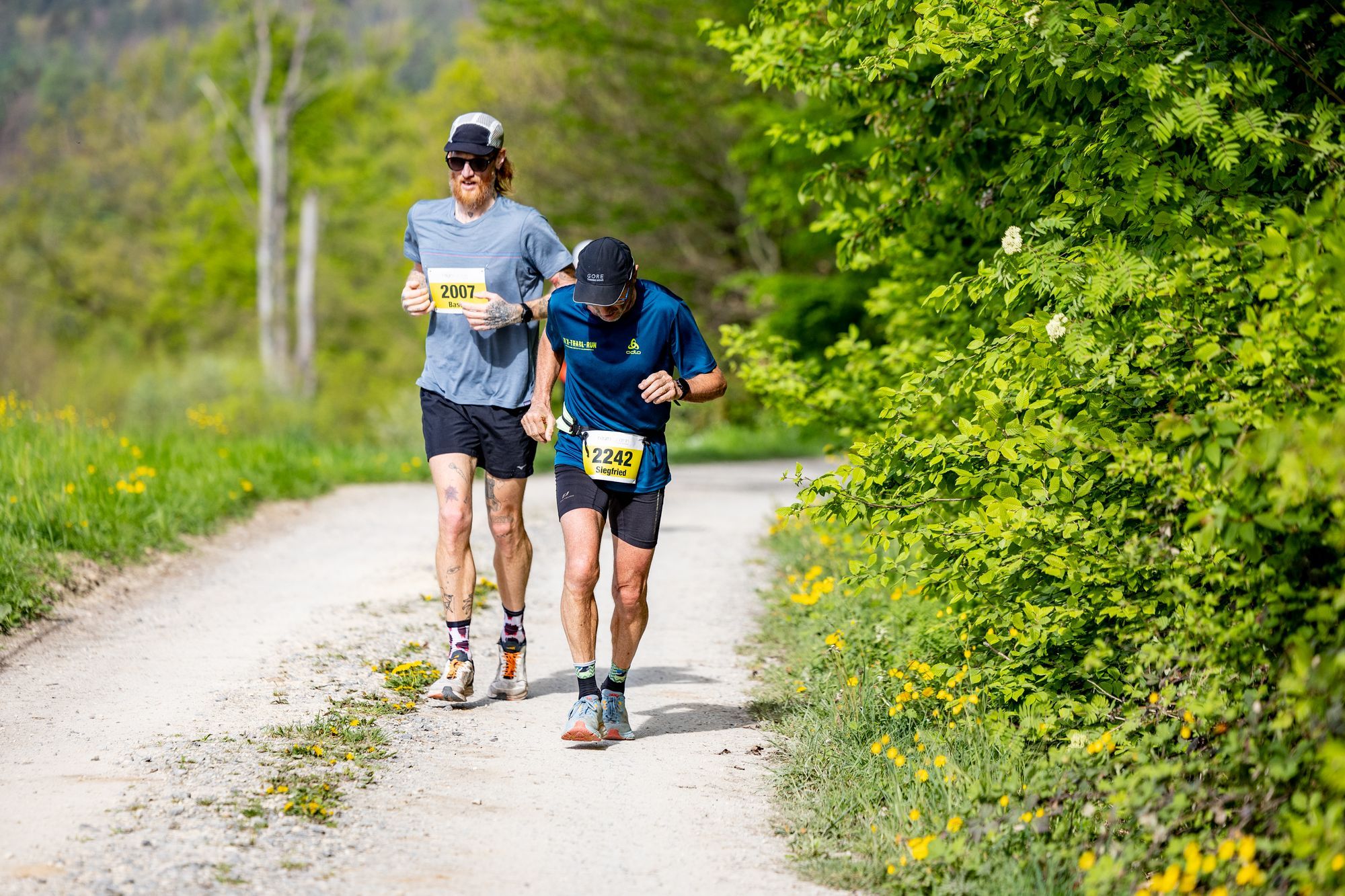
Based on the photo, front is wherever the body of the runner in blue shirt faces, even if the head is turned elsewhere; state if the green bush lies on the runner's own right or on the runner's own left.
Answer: on the runner's own left

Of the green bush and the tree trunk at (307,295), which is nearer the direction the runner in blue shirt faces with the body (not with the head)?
the green bush

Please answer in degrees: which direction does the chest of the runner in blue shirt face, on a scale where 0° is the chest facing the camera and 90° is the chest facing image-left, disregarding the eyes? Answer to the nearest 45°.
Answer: approximately 0°

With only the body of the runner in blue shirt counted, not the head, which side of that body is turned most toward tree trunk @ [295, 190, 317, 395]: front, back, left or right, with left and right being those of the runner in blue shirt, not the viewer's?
back

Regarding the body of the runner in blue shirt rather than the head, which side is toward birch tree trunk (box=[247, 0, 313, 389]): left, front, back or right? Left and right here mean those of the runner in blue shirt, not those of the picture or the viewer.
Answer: back

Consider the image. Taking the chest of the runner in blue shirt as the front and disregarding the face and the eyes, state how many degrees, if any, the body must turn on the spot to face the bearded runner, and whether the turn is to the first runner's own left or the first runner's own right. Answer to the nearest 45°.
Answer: approximately 135° to the first runner's own right

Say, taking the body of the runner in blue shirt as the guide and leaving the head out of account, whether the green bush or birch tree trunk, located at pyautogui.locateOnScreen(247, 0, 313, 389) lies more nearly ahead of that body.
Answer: the green bush
